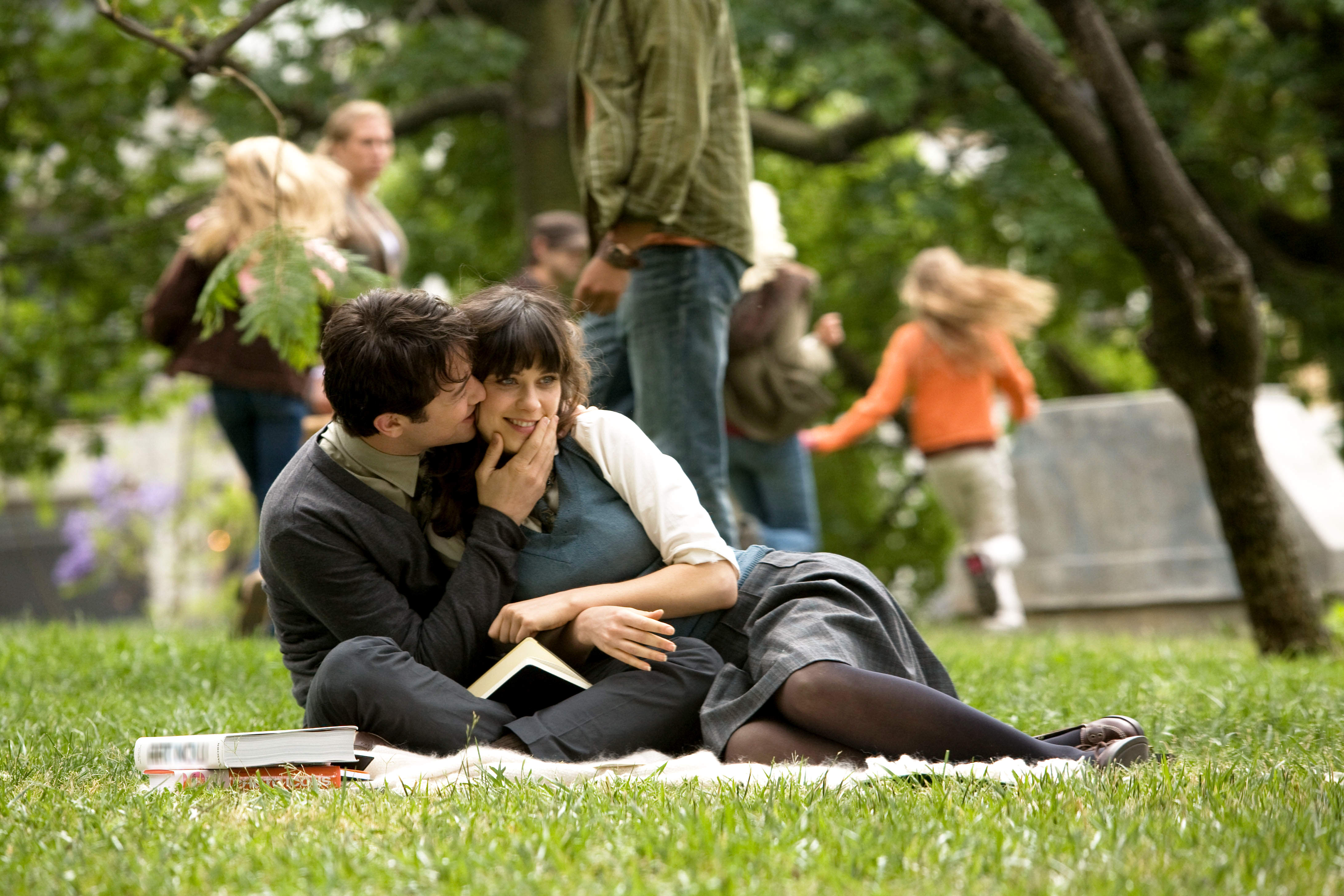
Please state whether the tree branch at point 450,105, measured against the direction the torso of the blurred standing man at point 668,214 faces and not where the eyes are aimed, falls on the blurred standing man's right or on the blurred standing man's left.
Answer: on the blurred standing man's right

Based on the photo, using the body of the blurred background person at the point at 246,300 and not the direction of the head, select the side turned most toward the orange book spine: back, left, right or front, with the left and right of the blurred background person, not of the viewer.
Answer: back

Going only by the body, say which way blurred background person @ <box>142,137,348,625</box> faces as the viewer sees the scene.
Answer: away from the camera

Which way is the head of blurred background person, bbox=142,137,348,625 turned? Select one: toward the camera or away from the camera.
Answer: away from the camera

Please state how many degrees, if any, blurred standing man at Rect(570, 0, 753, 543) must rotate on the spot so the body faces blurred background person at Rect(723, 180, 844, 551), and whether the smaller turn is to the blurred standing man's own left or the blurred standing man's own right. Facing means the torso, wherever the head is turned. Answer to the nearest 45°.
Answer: approximately 90° to the blurred standing man's own right

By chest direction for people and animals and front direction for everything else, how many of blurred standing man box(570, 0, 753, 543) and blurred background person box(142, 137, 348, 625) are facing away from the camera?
1

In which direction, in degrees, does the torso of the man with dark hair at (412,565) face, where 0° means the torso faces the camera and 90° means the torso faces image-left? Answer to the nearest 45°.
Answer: approximately 315°

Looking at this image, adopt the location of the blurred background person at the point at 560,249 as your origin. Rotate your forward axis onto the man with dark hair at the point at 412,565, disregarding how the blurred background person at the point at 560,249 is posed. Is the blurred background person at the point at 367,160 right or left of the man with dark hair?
right

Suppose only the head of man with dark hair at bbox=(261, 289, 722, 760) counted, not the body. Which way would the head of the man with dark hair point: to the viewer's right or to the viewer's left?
to the viewer's right
